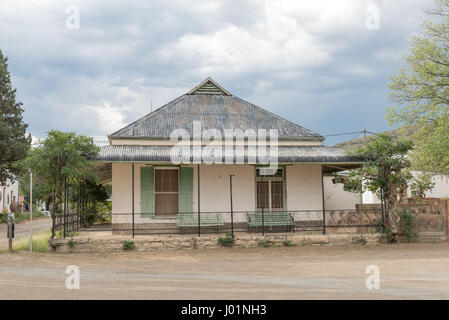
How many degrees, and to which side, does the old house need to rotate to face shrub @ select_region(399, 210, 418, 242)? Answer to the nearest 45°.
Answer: approximately 90° to its left

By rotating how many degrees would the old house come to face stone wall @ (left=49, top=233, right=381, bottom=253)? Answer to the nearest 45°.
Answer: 0° — it already faces it

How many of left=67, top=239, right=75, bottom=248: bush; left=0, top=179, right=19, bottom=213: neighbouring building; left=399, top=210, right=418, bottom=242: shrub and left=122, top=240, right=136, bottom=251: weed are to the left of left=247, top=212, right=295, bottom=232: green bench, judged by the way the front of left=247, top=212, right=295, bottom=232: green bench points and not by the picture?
1

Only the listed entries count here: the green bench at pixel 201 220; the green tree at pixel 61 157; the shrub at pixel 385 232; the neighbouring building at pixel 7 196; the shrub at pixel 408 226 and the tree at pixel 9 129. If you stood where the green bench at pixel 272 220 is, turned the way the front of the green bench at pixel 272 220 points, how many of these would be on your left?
2

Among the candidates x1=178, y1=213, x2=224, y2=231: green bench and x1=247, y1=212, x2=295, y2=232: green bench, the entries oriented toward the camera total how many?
2

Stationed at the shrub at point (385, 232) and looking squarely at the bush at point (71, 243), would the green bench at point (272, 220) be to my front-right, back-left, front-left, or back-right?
front-right

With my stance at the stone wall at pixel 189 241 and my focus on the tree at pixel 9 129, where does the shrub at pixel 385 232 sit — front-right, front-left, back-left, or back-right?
back-right

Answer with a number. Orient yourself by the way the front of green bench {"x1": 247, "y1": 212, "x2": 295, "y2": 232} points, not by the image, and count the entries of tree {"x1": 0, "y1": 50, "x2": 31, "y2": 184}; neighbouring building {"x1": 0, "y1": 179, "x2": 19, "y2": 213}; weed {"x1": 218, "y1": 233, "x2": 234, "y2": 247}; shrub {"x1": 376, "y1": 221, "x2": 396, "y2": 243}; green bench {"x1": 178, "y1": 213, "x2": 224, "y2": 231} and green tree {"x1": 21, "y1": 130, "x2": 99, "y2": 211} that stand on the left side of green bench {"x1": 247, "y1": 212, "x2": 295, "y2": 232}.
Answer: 1

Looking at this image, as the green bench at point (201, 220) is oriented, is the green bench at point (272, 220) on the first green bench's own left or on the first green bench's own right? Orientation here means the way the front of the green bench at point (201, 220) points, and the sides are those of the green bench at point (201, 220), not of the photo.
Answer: on the first green bench's own left

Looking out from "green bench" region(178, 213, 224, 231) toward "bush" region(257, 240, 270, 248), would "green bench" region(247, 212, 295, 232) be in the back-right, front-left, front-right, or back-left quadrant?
front-left

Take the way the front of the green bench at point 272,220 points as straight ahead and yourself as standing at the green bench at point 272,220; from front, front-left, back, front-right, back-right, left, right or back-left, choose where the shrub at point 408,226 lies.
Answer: left

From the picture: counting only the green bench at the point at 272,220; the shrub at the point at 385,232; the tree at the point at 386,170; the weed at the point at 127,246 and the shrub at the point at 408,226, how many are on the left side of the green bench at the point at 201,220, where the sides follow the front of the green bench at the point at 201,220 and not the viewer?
4

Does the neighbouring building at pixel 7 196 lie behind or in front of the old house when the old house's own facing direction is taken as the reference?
behind

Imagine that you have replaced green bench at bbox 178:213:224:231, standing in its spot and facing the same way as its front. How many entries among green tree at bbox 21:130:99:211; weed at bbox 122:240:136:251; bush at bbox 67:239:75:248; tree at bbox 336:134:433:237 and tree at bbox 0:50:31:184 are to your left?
1

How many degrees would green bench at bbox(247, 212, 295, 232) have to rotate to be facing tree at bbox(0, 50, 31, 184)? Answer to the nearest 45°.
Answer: approximately 135° to its right

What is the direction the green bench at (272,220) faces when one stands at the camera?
facing the viewer

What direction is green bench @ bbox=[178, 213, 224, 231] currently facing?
toward the camera

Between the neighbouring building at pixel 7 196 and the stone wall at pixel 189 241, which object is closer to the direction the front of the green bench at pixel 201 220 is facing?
the stone wall
